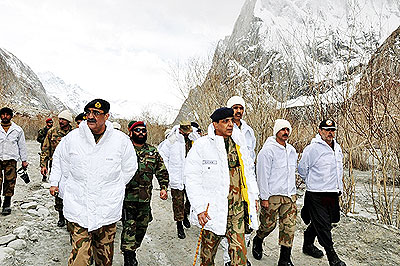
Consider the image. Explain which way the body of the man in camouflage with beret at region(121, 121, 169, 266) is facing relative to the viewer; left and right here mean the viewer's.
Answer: facing the viewer

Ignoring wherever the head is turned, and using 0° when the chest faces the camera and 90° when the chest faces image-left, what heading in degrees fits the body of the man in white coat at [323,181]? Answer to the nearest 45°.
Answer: approximately 315°

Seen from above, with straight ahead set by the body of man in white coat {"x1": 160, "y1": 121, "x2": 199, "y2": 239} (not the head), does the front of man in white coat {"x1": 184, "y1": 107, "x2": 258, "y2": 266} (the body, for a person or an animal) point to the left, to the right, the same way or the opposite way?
the same way

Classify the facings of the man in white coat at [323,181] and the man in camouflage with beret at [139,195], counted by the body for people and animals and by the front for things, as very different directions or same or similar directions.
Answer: same or similar directions

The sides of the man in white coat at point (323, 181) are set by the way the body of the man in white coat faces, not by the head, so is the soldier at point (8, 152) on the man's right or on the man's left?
on the man's right

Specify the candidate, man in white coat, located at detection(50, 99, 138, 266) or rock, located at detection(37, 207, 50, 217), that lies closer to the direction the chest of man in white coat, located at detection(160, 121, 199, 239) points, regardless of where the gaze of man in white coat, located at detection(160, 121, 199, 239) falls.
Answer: the man in white coat

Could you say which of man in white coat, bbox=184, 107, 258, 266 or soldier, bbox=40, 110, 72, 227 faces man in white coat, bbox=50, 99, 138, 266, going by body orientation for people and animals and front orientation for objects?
the soldier

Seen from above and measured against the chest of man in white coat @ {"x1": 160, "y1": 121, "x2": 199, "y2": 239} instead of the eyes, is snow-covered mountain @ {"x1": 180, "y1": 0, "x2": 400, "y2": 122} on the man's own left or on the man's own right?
on the man's own left

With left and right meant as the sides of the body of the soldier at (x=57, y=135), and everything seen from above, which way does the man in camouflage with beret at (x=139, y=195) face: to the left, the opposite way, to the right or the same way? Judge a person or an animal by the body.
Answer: the same way

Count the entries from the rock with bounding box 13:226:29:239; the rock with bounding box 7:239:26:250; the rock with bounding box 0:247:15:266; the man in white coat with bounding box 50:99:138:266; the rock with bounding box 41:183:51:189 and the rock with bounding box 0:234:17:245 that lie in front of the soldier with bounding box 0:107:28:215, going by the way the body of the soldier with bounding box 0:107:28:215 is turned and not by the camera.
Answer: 5

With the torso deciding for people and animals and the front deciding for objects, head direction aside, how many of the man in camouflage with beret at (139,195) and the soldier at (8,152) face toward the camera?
2

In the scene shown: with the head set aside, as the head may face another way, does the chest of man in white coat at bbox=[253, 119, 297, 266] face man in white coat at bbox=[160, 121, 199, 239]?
no

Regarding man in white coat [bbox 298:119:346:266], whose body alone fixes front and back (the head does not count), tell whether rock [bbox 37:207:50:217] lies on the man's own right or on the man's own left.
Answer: on the man's own right

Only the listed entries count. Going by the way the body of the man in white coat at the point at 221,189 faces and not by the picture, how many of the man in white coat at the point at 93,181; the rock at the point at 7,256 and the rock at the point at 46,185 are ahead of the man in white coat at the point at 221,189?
0

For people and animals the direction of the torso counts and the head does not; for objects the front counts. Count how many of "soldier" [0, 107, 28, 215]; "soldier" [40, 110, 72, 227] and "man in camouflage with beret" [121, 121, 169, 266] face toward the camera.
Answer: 3

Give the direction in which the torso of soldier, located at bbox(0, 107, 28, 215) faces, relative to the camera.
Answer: toward the camera

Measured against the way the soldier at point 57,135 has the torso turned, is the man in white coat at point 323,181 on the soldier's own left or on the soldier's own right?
on the soldier's own left

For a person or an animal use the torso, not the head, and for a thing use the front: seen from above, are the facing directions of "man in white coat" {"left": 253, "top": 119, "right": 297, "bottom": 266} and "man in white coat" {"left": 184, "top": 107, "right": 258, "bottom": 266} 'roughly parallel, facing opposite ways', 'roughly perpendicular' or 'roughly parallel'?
roughly parallel
